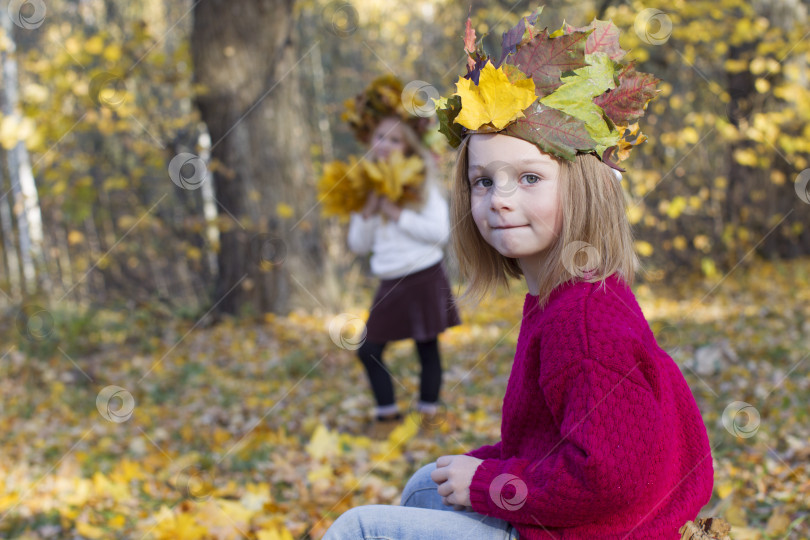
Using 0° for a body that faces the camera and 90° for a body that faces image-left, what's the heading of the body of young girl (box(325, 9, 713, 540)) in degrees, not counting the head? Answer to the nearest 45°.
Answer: approximately 90°

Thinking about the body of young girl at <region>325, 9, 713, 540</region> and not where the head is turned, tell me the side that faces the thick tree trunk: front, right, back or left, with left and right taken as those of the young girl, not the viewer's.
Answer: right

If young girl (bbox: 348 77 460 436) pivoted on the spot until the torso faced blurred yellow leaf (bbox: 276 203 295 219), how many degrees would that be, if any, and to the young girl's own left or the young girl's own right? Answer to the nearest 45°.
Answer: approximately 135° to the young girl's own right

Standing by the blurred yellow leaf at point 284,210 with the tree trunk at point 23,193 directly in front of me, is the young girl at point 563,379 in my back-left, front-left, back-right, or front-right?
back-left

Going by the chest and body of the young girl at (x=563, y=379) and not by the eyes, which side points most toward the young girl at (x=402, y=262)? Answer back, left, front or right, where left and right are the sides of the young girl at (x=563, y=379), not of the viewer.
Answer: right

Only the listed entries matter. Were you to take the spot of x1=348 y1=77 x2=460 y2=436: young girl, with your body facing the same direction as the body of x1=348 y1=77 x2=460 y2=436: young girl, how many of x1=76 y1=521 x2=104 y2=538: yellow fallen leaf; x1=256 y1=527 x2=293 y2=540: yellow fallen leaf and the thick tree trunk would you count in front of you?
2

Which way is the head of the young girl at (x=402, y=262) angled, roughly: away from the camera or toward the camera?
toward the camera

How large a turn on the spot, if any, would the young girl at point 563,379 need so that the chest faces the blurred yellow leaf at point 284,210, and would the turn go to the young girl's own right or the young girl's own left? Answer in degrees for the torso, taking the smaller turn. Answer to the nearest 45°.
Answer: approximately 90° to the young girl's own right

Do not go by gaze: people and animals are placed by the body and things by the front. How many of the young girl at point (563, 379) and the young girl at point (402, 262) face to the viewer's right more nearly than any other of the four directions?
0

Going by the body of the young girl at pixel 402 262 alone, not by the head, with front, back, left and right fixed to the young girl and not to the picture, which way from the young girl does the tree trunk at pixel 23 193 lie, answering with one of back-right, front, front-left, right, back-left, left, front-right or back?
right

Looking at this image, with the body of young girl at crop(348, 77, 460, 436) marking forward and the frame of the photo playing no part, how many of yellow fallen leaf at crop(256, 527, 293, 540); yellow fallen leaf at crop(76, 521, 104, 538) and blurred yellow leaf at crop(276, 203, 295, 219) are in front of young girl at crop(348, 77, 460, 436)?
2

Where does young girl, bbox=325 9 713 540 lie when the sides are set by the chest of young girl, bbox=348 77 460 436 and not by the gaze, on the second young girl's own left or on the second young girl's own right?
on the second young girl's own left

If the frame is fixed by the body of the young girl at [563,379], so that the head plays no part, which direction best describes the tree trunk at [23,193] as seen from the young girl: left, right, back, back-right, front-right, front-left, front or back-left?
front-right

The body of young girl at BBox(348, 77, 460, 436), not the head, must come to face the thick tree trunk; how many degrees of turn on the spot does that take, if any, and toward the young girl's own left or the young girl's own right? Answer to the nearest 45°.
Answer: approximately 135° to the young girl's own right
